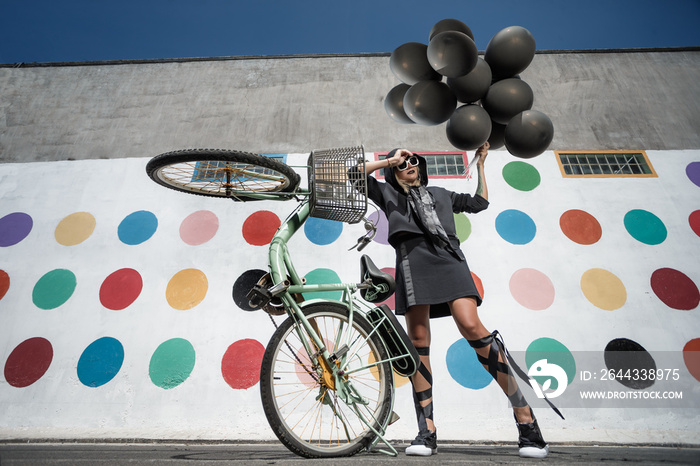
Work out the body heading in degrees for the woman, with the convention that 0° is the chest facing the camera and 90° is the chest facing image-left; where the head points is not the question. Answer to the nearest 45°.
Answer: approximately 0°
